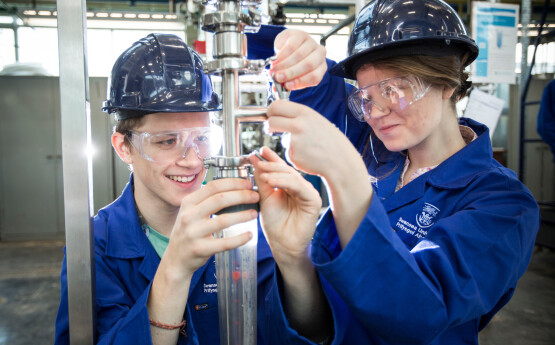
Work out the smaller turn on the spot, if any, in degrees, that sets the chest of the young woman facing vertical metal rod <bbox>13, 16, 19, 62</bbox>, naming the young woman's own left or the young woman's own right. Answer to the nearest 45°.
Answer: approximately 90° to the young woman's own right

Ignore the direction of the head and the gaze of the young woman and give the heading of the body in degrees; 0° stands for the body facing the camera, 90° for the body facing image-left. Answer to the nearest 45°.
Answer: approximately 45°

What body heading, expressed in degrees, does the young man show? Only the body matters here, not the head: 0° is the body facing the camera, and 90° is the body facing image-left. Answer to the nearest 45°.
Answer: approximately 315°

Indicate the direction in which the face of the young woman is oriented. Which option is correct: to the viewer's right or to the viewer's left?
to the viewer's left
